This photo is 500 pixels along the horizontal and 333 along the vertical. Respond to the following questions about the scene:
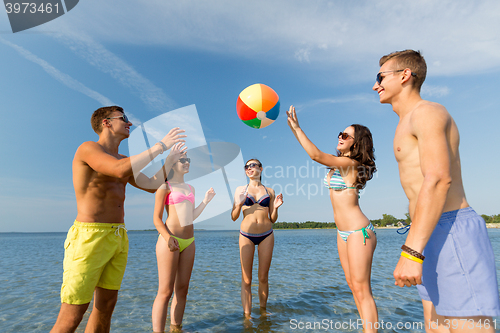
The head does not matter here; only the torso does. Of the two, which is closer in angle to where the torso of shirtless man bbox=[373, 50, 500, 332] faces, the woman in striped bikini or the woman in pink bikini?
the woman in pink bikini

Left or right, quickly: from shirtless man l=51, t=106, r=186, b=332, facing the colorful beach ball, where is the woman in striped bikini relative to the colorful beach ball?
right

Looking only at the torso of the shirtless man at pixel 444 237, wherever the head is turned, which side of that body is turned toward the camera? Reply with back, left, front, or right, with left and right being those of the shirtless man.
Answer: left

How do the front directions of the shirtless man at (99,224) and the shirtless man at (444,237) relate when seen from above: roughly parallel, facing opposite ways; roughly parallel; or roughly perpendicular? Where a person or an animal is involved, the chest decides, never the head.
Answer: roughly parallel, facing opposite ways

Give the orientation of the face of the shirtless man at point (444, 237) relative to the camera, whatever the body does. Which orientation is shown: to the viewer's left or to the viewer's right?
to the viewer's left

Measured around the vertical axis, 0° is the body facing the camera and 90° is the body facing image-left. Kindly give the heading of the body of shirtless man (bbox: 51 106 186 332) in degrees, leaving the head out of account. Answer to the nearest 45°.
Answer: approximately 315°

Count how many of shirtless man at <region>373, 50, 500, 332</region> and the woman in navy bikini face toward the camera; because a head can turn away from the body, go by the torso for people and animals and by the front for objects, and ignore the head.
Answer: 1

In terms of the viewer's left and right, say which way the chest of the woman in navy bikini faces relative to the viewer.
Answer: facing the viewer

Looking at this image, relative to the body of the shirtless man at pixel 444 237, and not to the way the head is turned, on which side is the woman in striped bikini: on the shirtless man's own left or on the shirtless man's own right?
on the shirtless man's own right

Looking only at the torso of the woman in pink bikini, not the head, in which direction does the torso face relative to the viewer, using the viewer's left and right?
facing the viewer and to the right of the viewer

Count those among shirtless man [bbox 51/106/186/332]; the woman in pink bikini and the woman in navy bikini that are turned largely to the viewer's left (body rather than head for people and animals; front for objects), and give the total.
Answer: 0

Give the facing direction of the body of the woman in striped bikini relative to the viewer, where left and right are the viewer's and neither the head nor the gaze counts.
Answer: facing the viewer and to the left of the viewer

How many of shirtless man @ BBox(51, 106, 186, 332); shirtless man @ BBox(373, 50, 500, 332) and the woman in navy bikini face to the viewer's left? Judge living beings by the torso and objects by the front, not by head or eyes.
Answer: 1

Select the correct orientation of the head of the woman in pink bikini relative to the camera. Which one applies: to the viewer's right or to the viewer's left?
to the viewer's right

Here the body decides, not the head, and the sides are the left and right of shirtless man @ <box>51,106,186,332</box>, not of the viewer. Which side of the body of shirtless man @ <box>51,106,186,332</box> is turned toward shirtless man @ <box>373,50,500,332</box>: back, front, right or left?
front
